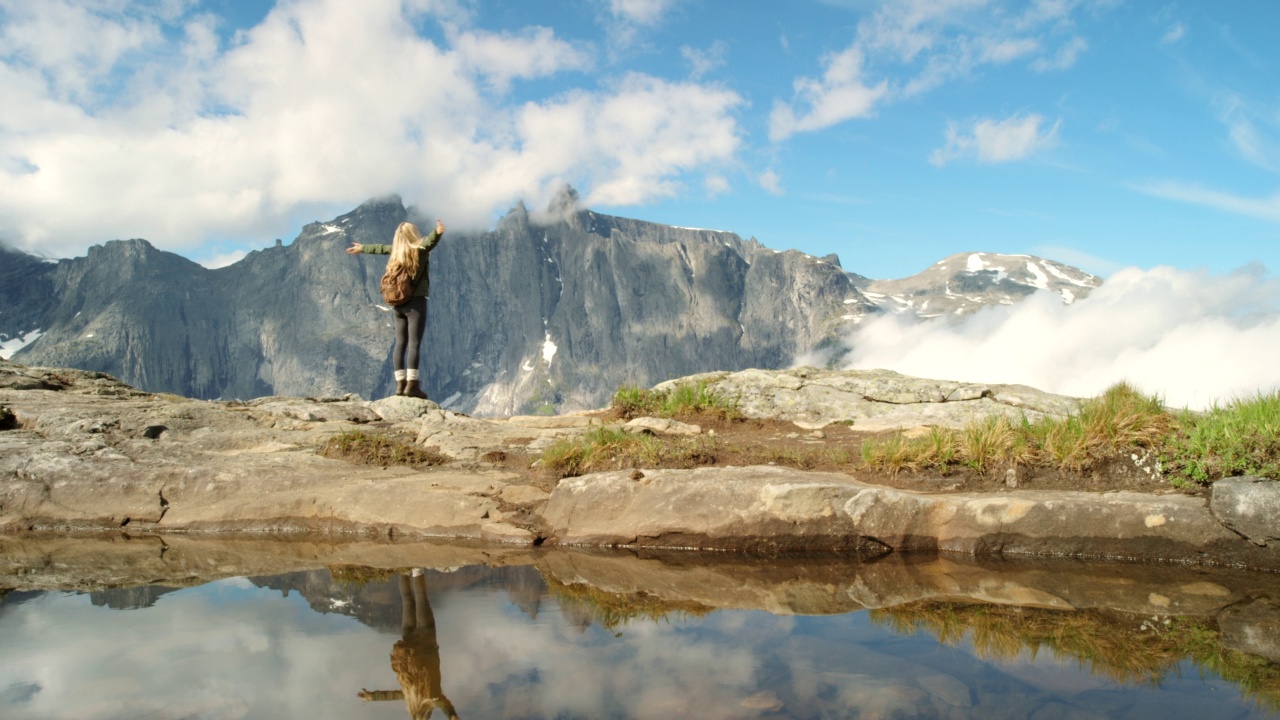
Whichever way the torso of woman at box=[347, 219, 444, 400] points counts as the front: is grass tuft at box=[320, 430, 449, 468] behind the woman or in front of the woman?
behind

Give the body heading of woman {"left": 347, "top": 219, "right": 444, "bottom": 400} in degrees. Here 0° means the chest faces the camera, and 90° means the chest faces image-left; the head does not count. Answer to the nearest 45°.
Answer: approximately 225°

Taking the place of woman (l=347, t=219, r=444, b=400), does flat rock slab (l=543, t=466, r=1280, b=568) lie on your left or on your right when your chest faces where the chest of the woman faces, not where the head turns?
on your right

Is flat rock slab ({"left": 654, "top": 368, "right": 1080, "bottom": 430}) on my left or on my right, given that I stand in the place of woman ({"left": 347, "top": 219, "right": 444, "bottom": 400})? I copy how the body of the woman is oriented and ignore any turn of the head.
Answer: on my right

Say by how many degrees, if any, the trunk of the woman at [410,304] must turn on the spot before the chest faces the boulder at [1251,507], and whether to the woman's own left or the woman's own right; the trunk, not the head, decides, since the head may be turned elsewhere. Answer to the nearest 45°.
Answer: approximately 90° to the woman's own right

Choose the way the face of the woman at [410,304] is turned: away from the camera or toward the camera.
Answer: away from the camera
